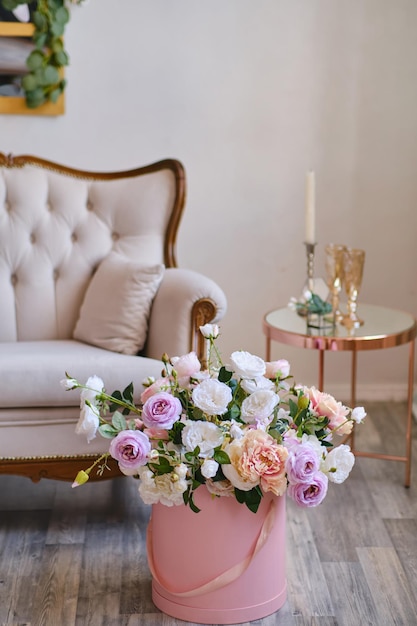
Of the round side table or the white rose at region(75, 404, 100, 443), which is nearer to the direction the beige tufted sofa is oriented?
the white rose

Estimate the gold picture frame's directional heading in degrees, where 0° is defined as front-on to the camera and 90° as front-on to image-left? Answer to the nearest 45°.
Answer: approximately 0°

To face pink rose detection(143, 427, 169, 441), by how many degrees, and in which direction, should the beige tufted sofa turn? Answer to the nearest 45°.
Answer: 0° — it already faces it

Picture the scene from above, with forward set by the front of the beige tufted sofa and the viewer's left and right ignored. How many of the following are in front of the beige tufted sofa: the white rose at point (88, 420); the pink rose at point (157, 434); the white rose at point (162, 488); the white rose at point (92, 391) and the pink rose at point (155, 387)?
5

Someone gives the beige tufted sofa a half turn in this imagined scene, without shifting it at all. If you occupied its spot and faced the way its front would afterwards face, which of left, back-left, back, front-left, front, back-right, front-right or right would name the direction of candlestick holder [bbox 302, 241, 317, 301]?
right

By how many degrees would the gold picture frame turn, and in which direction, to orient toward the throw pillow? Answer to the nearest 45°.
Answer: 0° — it already faces it

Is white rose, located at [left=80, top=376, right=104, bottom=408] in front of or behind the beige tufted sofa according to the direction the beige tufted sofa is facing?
in front

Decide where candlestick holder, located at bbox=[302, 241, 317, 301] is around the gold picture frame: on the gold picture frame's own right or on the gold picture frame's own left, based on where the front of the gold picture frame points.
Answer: on the gold picture frame's own left

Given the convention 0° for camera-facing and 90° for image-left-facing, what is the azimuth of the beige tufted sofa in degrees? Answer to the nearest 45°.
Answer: approximately 0°

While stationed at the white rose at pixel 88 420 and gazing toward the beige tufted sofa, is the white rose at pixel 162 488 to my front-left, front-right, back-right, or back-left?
back-right

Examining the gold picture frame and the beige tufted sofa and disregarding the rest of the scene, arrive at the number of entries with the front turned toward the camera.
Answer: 2
